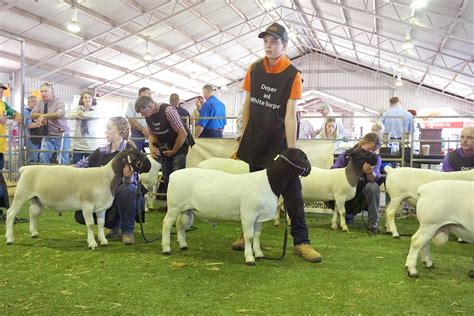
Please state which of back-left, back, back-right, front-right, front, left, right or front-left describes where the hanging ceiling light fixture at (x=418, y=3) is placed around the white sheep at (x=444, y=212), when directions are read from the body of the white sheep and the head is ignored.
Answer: left

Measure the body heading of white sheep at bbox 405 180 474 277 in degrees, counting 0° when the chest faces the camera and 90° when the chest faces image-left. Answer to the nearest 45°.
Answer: approximately 270°

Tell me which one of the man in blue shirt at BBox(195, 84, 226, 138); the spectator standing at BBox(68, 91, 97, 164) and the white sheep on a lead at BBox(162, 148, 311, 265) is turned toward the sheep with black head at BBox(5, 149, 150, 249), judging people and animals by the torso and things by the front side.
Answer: the spectator standing

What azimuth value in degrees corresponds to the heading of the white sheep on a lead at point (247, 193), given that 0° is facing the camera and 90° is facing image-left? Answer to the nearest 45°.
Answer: approximately 270°

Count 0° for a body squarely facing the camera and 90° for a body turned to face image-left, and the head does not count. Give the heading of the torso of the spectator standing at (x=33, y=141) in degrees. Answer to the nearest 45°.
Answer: approximately 315°

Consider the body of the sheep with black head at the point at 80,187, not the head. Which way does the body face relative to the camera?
to the viewer's right

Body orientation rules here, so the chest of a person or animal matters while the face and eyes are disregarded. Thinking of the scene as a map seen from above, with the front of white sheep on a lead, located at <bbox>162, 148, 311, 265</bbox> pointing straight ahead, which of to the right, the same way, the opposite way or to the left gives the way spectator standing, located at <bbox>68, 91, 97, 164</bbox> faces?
to the right
